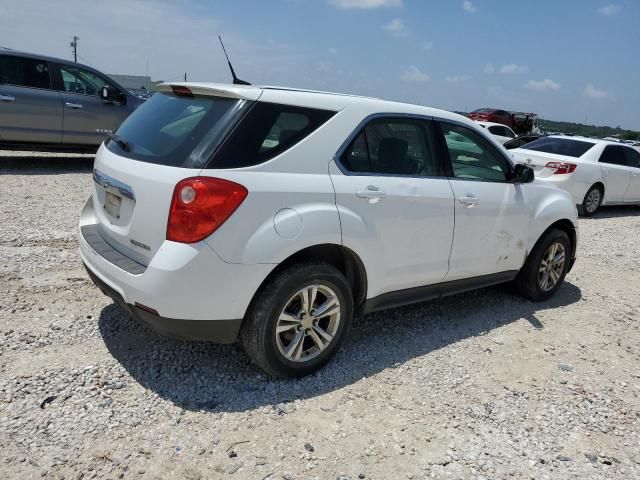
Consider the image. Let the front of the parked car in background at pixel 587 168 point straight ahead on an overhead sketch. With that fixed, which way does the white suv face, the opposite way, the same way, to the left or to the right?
the same way

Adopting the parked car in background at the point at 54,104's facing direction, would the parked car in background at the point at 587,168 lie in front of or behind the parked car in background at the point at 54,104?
in front

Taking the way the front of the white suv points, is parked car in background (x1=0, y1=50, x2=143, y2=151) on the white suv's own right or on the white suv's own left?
on the white suv's own left

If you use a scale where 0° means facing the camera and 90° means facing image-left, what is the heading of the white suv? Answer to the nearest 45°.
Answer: approximately 225°

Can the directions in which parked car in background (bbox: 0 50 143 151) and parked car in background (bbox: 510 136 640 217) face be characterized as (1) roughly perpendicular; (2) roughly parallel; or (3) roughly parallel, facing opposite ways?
roughly parallel

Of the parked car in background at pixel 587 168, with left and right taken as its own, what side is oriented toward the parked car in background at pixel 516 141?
left

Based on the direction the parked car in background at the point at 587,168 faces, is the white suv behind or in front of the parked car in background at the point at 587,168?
behind

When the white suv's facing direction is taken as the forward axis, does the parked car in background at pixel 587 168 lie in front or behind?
in front

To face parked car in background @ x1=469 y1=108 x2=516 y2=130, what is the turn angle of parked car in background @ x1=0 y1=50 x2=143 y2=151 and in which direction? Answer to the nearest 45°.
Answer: approximately 45° to its left

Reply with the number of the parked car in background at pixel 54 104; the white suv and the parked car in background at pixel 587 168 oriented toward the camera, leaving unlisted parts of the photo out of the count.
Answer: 0

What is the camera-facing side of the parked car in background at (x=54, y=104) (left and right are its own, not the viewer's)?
right

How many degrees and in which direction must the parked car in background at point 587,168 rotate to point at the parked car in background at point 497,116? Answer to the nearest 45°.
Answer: approximately 45° to its left

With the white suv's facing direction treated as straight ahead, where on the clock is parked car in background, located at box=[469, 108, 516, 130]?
The parked car in background is roughly at 11 o'clock from the white suv.

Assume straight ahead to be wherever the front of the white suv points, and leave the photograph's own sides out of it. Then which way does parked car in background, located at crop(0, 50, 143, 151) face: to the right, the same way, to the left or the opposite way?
the same way

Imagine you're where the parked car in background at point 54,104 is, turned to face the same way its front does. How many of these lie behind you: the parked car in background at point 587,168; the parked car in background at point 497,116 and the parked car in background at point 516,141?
0

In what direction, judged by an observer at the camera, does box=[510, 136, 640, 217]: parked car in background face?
facing away from the viewer and to the right of the viewer

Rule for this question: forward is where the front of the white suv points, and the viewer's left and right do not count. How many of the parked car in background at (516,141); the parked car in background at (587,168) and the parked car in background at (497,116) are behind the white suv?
0
